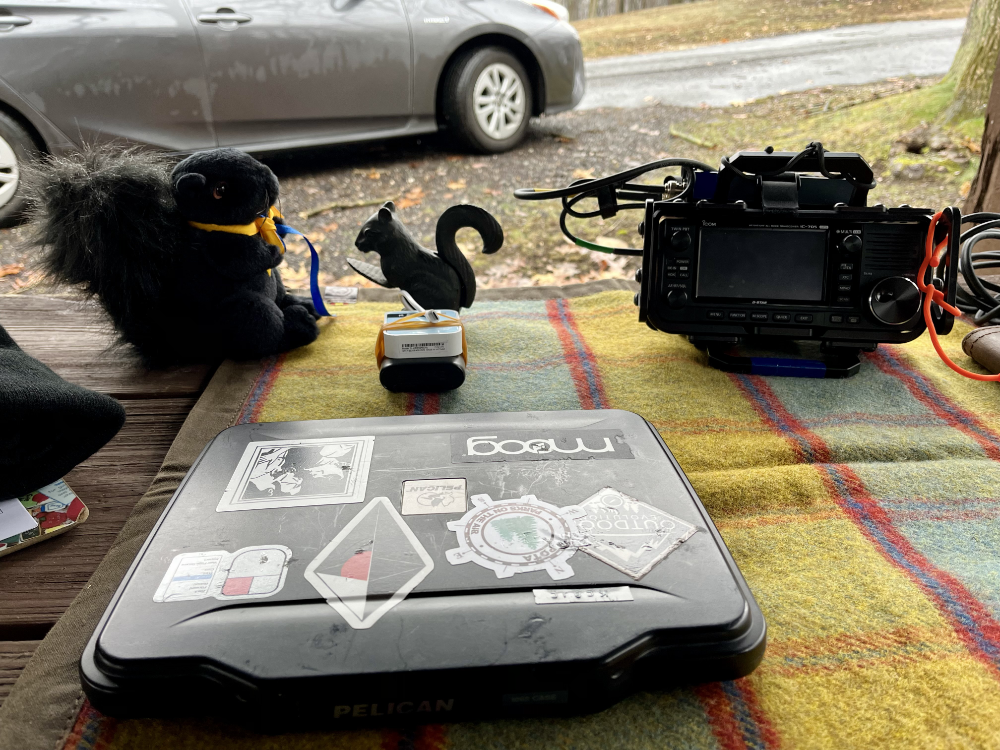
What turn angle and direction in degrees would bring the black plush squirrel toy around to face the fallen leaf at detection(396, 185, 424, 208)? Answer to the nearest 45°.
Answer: approximately 45° to its left

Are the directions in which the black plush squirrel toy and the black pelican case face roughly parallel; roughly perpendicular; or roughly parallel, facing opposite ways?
roughly perpendicular

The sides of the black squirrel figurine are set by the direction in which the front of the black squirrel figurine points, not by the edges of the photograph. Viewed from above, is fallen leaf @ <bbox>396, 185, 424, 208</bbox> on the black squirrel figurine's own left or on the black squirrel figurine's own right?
on the black squirrel figurine's own right

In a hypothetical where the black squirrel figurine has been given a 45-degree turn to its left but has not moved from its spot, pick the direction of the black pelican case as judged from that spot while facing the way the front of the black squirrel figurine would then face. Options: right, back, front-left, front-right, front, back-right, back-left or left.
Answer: front-left

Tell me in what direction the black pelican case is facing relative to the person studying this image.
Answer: facing the viewer

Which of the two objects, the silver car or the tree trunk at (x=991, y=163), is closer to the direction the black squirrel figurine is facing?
the silver car

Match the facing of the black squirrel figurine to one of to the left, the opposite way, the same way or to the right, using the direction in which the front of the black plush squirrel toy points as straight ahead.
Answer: the opposite way

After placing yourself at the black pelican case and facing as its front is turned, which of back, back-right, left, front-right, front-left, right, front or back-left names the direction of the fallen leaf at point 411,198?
back

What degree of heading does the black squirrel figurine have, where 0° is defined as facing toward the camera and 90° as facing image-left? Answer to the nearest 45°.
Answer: approximately 90°

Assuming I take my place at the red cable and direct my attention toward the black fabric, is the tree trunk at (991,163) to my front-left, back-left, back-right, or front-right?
back-right

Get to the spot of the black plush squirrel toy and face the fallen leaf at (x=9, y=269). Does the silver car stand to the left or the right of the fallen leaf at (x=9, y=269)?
right

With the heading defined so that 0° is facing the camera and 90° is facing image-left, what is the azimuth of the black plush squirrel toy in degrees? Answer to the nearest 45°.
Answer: approximately 270°

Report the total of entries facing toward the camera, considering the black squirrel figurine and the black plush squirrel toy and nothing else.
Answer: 0

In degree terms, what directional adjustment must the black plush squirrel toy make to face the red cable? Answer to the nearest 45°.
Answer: approximately 45° to its right

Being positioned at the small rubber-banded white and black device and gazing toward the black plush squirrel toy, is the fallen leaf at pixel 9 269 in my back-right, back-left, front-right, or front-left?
front-right
